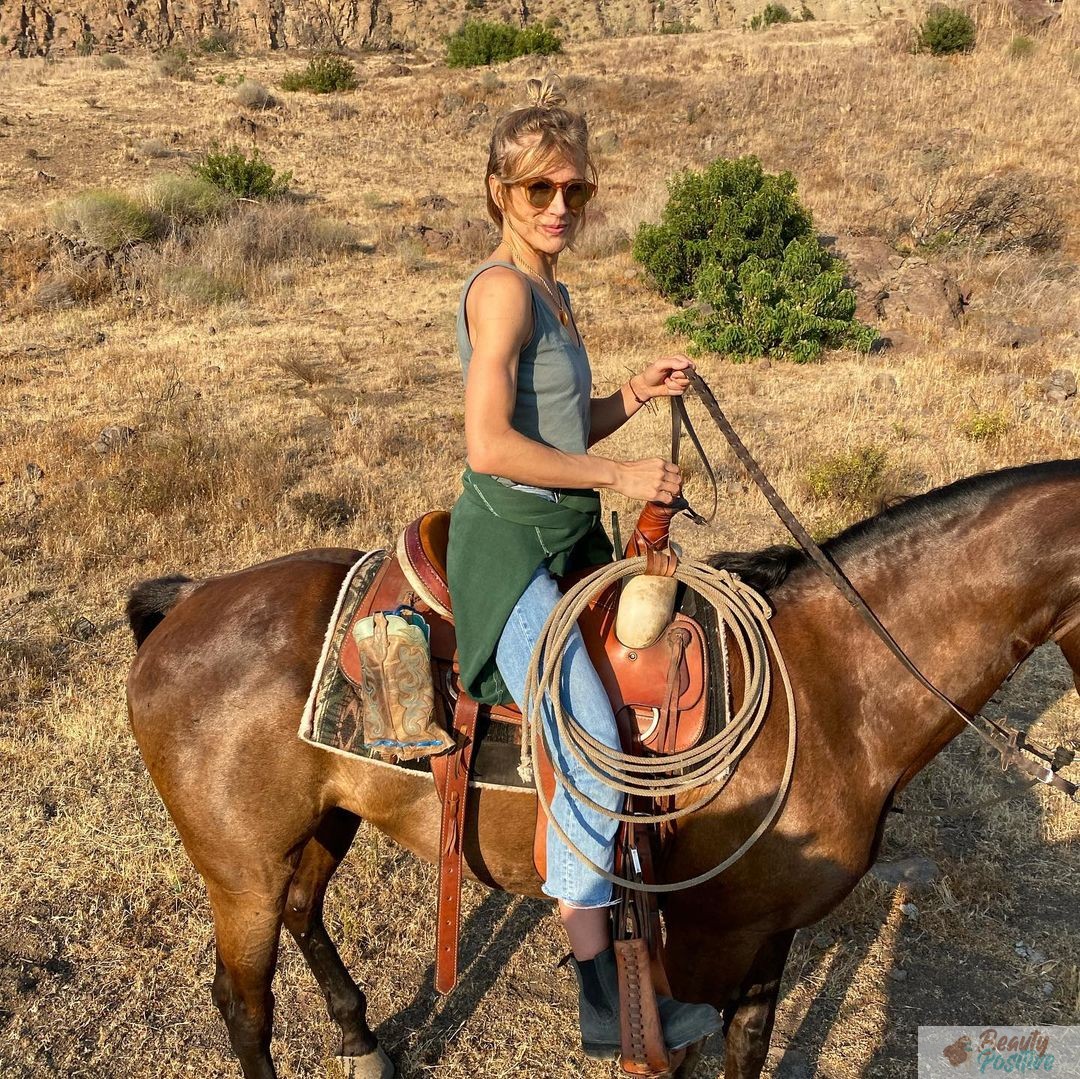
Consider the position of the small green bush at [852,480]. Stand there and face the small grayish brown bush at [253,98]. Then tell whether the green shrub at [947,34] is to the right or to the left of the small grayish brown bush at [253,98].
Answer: right

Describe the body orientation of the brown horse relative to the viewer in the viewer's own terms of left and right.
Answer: facing to the right of the viewer

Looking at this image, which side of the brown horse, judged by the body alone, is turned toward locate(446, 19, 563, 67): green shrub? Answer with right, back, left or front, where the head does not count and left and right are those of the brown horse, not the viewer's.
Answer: left

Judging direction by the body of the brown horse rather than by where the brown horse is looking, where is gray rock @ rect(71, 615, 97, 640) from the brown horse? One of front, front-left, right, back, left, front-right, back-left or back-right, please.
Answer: back-left

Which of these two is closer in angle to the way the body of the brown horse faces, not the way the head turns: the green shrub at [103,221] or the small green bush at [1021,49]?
the small green bush

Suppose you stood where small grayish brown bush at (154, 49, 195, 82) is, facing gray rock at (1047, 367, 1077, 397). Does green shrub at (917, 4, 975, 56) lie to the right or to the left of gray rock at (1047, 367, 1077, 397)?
left

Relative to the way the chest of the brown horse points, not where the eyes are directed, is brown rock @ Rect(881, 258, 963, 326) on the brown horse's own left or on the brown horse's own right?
on the brown horse's own left

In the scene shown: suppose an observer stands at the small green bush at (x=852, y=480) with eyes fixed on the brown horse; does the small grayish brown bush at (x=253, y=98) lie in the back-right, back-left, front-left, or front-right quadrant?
back-right

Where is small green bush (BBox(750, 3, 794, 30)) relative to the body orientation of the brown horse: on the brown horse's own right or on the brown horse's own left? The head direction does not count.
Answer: on the brown horse's own left
